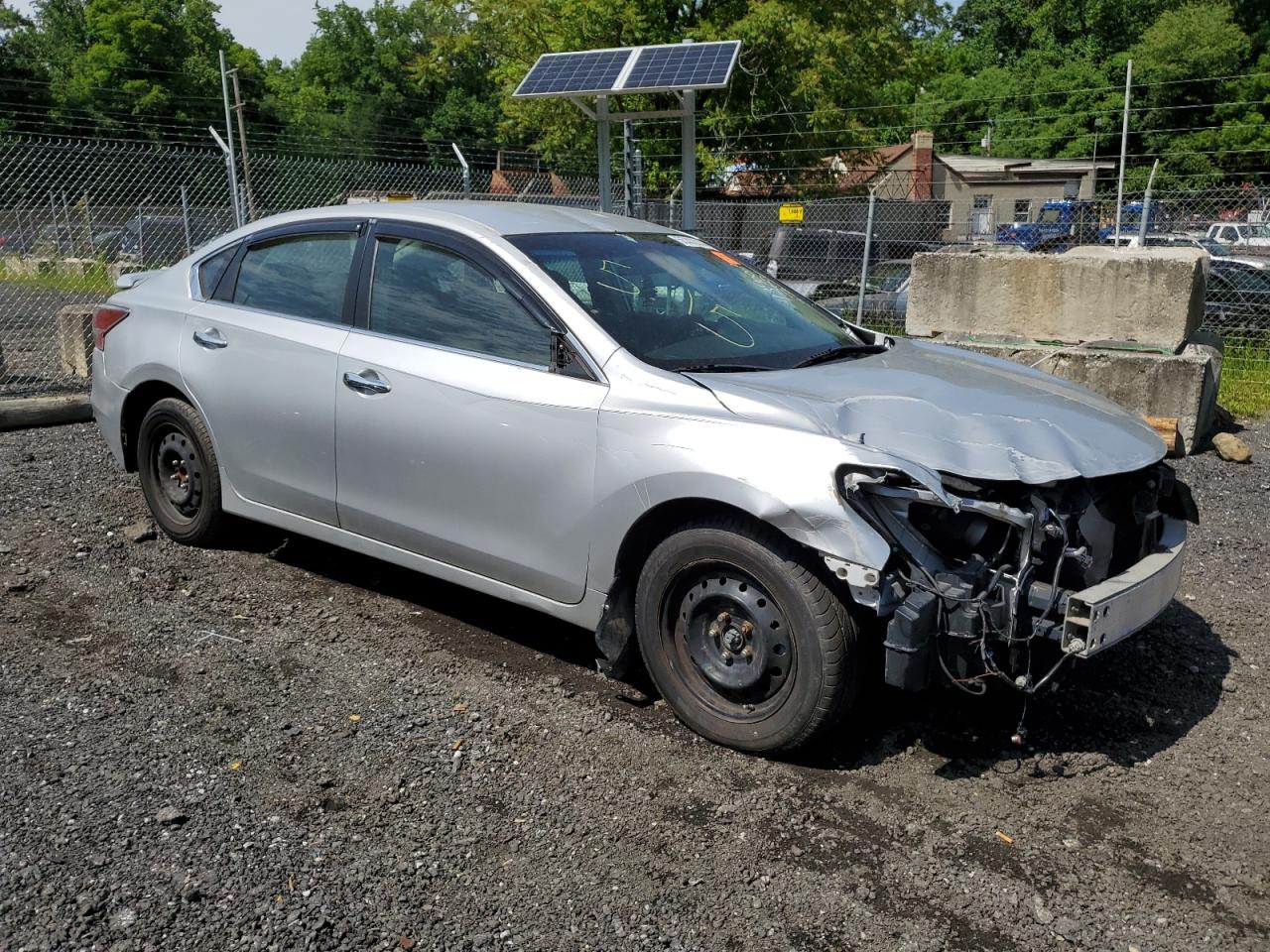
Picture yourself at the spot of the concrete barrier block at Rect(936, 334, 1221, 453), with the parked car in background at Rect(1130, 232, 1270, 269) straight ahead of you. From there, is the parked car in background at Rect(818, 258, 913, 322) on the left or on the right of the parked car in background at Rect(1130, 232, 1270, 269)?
left

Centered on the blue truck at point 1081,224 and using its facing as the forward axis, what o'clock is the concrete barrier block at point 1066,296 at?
The concrete barrier block is roughly at 9 o'clock from the blue truck.

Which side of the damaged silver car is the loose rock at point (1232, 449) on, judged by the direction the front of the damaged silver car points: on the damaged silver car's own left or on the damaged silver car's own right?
on the damaged silver car's own left

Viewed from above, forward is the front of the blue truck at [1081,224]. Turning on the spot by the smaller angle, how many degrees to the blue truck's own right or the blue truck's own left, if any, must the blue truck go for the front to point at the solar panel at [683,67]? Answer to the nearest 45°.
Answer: approximately 45° to the blue truck's own left

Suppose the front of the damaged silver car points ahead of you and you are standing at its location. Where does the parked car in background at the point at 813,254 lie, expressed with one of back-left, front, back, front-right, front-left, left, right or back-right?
back-left

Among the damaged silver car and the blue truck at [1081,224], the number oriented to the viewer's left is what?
1

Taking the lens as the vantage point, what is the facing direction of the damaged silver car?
facing the viewer and to the right of the viewer

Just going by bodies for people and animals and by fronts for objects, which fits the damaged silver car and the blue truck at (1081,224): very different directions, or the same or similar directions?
very different directions

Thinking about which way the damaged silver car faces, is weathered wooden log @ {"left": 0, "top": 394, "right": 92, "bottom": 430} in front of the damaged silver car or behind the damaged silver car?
behind

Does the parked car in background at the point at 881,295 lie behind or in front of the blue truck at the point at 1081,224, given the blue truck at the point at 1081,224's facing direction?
in front

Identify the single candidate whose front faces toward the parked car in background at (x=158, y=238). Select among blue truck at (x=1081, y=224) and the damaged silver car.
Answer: the blue truck

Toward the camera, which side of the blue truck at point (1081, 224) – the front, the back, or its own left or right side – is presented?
left

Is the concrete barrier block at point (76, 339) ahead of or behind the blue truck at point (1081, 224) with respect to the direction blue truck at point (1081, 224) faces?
ahead

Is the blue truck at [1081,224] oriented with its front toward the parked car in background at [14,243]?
yes

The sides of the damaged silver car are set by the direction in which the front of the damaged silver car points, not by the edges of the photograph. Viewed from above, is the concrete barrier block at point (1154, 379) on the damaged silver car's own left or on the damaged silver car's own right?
on the damaged silver car's own left

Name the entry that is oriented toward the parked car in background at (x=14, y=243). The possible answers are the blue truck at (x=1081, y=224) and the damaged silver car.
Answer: the blue truck

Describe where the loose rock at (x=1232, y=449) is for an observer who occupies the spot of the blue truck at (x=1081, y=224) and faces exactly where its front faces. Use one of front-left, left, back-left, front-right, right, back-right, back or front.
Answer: left
